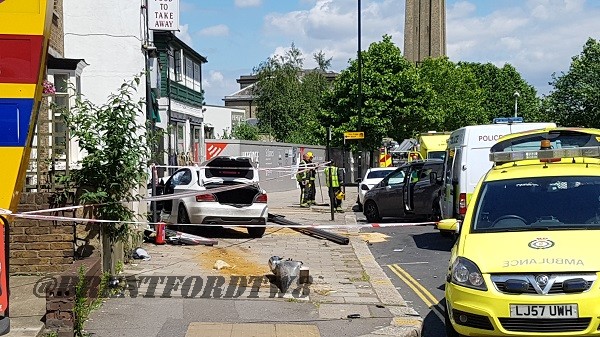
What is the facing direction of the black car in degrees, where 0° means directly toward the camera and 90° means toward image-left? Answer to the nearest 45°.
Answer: approximately 90°

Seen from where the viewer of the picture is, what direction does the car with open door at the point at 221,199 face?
facing away from the viewer and to the left of the viewer

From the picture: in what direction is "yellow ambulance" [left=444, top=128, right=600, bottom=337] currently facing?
toward the camera

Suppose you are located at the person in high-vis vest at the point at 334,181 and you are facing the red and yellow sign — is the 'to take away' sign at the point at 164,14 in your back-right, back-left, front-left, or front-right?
front-right

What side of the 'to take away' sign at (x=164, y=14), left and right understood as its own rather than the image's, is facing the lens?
front
